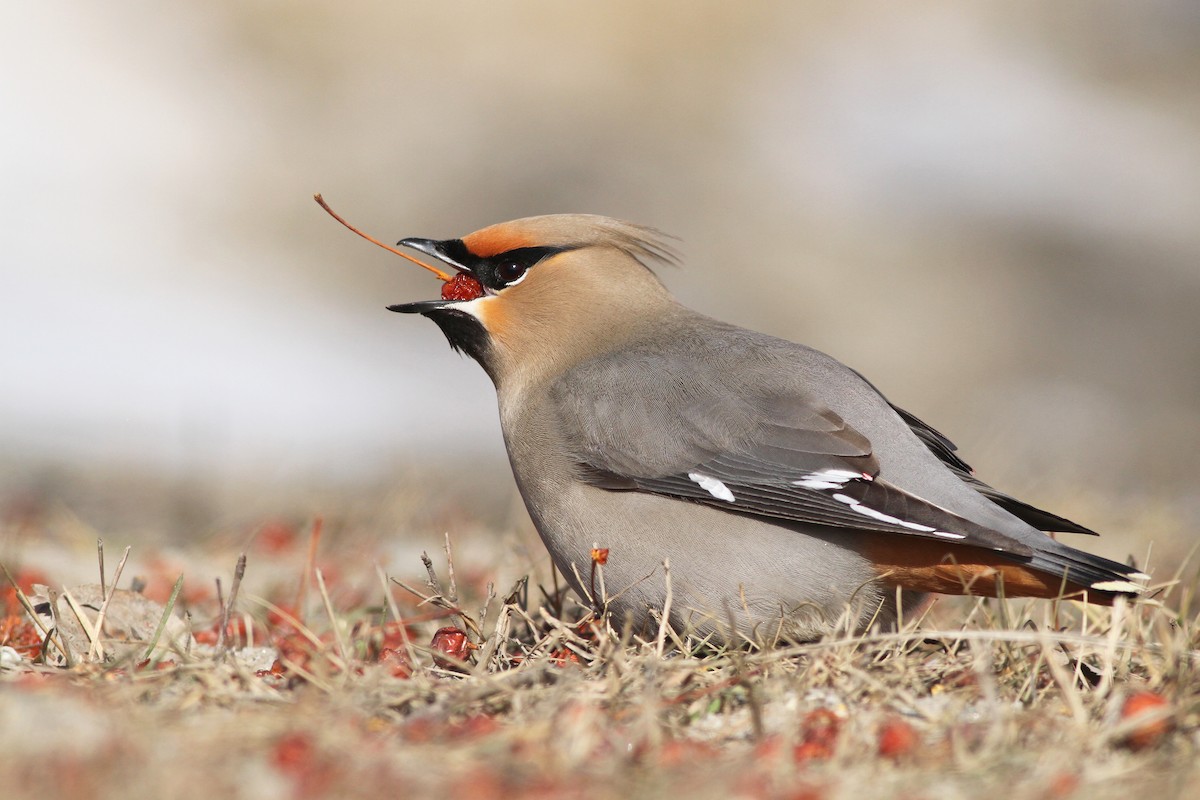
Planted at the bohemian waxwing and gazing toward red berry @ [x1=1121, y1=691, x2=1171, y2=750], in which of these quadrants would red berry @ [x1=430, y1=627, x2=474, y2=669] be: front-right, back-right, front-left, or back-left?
back-right

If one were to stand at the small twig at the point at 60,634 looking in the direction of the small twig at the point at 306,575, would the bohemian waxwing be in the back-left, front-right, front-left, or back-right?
front-right

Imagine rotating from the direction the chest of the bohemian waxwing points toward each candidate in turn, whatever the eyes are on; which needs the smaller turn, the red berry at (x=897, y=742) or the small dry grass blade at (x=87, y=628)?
the small dry grass blade

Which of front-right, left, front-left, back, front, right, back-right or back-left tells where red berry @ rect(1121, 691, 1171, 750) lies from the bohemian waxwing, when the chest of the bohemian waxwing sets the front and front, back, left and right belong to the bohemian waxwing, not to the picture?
back-left

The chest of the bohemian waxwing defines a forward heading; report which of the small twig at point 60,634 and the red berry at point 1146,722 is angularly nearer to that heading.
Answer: the small twig

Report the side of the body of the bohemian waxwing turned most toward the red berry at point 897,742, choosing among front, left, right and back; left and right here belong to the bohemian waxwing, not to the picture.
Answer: left

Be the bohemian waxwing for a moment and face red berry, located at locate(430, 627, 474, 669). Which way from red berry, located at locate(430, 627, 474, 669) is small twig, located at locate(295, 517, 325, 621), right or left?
right

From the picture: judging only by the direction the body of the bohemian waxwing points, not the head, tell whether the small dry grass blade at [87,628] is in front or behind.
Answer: in front

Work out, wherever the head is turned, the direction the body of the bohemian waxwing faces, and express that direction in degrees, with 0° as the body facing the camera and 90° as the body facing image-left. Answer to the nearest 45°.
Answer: approximately 90°

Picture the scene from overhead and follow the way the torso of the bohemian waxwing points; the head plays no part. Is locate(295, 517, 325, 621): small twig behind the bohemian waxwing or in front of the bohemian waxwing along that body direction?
in front

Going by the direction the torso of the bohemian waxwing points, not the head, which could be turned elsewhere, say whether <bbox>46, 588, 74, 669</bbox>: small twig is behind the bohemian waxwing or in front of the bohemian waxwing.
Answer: in front
